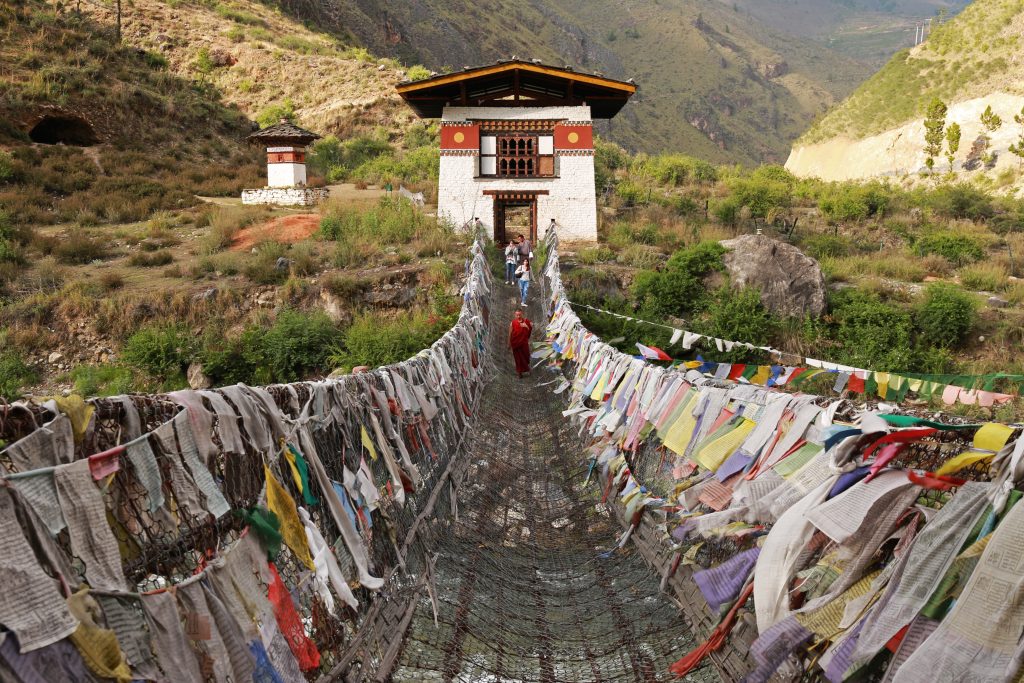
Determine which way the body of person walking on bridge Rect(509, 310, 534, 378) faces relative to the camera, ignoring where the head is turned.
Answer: toward the camera

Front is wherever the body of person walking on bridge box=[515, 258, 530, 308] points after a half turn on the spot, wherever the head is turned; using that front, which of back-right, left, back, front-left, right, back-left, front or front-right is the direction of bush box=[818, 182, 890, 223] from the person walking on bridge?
front-right

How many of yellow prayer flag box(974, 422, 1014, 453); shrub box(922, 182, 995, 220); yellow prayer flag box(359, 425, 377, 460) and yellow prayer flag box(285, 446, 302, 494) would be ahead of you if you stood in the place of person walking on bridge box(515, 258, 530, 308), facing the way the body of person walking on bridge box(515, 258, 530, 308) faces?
3

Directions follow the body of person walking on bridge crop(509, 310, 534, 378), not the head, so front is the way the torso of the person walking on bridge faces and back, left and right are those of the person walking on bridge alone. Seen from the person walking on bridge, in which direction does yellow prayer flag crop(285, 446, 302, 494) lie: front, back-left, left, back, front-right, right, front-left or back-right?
front

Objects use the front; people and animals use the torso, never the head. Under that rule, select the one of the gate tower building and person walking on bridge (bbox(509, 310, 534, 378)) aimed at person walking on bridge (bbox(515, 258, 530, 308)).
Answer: the gate tower building

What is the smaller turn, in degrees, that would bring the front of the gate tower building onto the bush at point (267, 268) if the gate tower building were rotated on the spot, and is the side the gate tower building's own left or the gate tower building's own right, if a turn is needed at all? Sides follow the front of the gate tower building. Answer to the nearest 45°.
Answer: approximately 45° to the gate tower building's own right

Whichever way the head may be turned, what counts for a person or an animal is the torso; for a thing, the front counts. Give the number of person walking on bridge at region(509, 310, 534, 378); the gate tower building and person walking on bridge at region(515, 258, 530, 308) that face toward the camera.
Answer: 3

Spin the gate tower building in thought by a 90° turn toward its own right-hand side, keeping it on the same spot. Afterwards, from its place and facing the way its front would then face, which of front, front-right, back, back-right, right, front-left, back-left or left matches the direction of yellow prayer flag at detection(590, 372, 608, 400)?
left

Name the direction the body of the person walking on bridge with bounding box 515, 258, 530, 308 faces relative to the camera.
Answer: toward the camera

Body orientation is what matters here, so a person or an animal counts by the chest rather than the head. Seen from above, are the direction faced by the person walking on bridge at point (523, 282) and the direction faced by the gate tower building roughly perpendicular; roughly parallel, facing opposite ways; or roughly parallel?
roughly parallel

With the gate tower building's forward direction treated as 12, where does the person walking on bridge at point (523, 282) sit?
The person walking on bridge is roughly at 12 o'clock from the gate tower building.

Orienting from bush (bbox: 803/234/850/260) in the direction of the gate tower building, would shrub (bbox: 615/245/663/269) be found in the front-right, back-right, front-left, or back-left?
front-left

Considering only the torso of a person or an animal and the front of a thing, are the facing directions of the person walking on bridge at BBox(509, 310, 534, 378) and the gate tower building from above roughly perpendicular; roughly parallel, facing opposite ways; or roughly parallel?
roughly parallel

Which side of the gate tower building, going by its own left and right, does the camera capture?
front

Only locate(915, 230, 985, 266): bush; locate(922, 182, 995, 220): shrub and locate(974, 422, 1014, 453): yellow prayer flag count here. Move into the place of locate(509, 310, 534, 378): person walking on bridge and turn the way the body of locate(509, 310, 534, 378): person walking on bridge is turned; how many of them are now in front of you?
1
